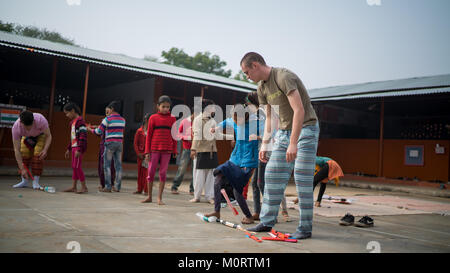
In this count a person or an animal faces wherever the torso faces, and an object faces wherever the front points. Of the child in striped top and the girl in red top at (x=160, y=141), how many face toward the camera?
1

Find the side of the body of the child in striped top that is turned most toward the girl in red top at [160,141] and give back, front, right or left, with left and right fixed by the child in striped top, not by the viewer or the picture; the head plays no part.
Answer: back

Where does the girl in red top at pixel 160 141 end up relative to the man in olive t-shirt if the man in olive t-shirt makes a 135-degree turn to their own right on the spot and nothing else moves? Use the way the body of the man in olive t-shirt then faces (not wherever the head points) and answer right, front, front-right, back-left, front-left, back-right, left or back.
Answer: front-left

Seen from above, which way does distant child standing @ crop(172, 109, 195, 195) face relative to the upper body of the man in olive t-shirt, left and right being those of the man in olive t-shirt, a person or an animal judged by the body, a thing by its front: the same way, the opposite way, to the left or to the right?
to the left

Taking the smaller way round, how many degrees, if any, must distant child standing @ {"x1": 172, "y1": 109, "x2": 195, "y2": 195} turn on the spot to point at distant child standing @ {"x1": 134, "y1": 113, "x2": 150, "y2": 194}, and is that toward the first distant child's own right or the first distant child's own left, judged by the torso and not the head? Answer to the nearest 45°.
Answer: approximately 135° to the first distant child's own right

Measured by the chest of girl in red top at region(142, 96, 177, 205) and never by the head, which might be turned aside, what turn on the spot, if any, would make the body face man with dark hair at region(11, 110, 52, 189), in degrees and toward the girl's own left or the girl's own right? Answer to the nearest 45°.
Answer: approximately 135° to the girl's own right

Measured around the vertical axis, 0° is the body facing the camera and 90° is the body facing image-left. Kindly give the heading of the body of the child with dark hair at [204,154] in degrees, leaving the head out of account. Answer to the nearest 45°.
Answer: approximately 315°

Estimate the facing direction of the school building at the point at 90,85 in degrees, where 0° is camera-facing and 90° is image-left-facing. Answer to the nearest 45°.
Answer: approximately 315°

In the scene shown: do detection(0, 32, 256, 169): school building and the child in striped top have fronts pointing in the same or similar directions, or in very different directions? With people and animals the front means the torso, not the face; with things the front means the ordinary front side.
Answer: very different directions
